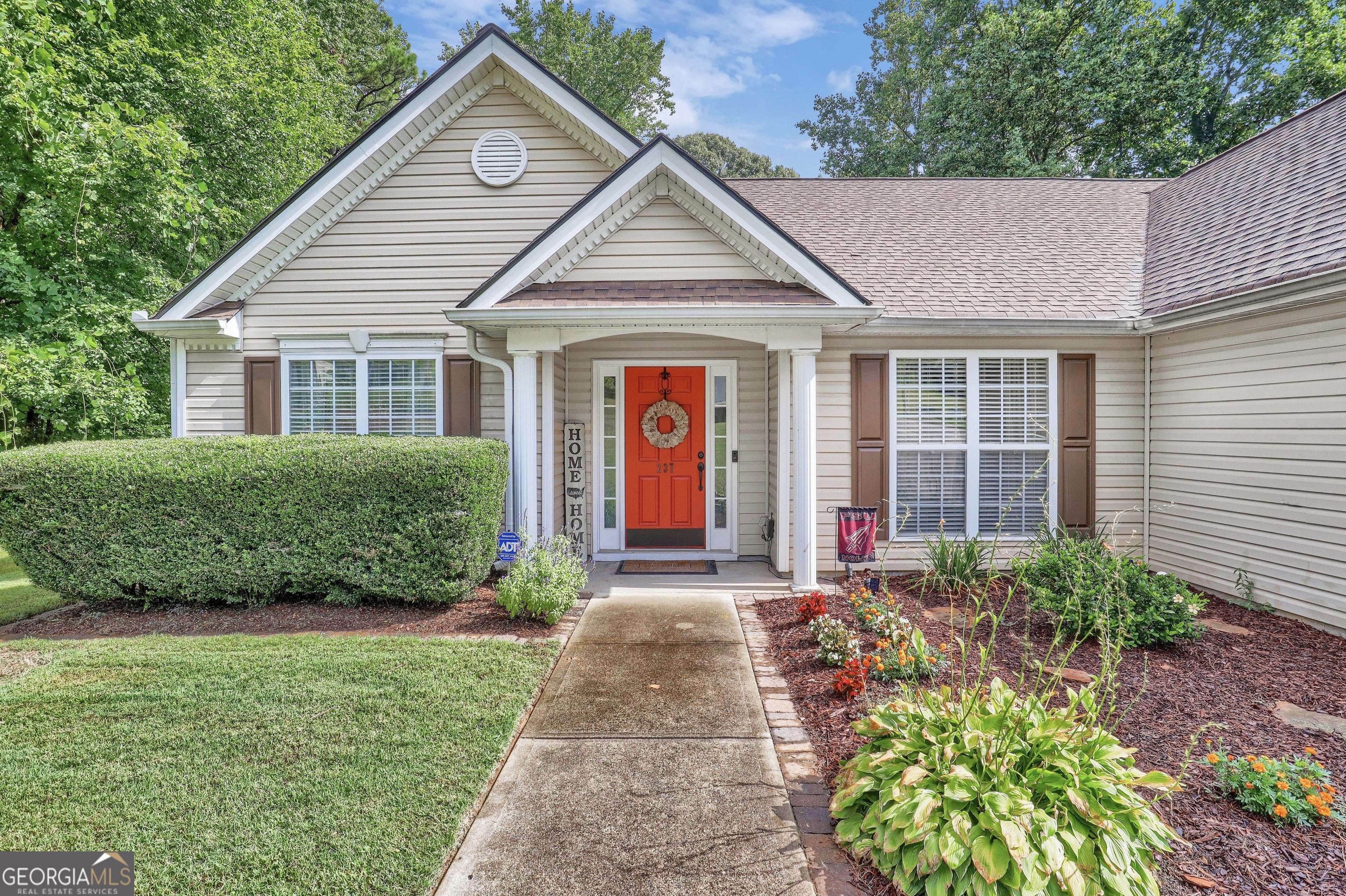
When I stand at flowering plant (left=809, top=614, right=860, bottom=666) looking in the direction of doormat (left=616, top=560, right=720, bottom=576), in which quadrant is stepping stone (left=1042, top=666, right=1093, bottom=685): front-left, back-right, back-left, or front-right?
back-right

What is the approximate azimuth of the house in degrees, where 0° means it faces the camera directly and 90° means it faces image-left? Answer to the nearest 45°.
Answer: approximately 0°

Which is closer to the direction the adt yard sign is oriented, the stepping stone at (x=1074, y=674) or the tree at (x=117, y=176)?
the stepping stone

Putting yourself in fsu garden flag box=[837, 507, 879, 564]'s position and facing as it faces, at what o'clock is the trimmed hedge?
The trimmed hedge is roughly at 2 o'clock from the fsu garden flag.

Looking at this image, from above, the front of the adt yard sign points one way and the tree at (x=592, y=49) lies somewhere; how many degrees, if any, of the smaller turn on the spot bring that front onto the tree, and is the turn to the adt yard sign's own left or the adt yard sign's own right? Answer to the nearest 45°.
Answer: approximately 180°

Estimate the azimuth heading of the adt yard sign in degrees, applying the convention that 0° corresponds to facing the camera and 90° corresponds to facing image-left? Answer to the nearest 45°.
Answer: approximately 0°

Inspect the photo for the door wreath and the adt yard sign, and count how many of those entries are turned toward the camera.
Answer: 2

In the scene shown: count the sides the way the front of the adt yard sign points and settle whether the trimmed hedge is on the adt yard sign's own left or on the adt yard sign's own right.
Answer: on the adt yard sign's own right
